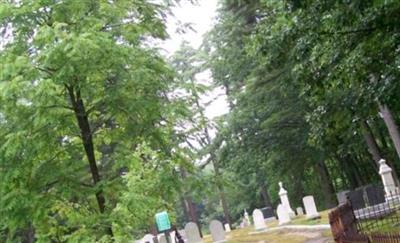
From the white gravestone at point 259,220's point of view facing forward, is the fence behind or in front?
in front

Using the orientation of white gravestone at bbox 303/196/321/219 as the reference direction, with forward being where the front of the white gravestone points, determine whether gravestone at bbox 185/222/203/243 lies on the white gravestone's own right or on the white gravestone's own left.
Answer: on the white gravestone's own right

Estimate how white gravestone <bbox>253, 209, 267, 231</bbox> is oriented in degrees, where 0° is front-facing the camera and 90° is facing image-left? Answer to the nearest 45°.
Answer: approximately 0°

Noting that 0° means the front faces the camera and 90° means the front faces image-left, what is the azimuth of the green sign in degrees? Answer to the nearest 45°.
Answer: approximately 0°

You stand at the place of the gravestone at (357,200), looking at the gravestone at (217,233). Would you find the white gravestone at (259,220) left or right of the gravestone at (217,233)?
right
